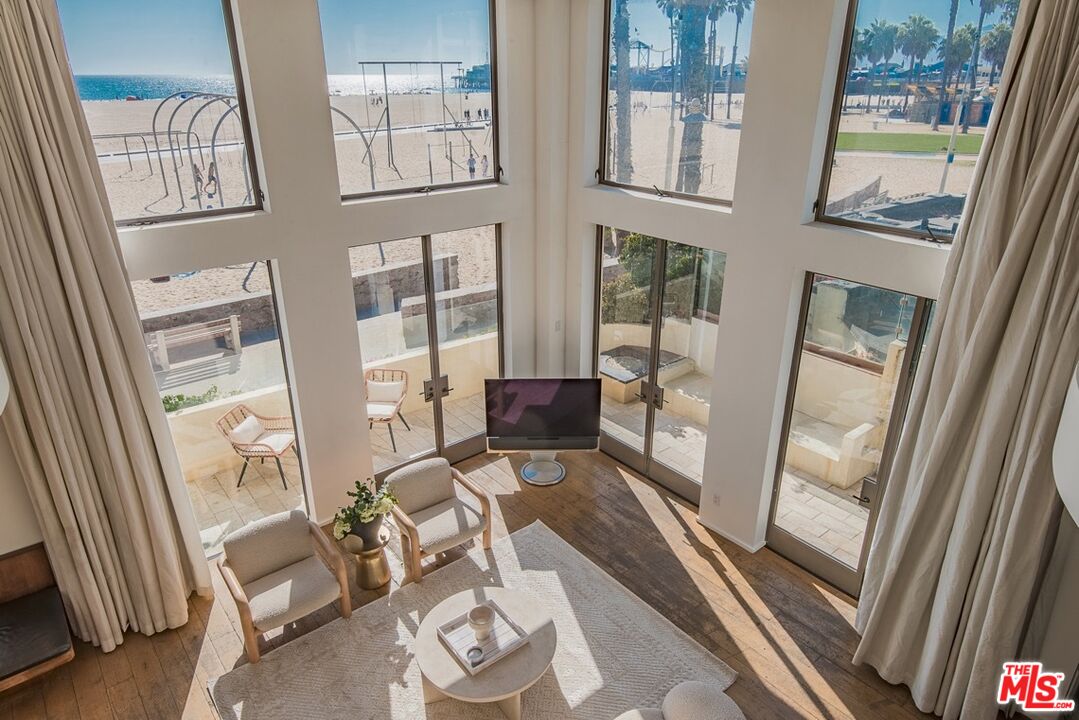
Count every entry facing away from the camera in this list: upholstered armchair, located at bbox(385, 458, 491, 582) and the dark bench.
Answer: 0

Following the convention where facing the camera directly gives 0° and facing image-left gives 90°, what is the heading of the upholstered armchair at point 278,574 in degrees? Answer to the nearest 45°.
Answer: approximately 315°

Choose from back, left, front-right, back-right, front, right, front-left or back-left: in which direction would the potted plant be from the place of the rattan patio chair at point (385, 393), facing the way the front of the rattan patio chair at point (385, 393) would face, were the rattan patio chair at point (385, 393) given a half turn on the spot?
back-right

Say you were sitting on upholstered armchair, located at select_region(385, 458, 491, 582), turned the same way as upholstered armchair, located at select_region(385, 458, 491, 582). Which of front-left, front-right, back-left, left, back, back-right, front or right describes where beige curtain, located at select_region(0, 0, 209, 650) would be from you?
back-right

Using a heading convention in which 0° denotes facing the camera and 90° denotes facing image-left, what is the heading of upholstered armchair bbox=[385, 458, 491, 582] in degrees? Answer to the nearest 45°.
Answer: approximately 315°

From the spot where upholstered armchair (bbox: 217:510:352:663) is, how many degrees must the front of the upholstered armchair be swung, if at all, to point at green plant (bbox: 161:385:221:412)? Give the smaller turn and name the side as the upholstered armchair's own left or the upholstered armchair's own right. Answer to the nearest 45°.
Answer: approximately 135° to the upholstered armchair's own left

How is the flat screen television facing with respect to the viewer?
toward the camera

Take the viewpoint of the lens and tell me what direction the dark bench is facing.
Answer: facing the viewer and to the right of the viewer

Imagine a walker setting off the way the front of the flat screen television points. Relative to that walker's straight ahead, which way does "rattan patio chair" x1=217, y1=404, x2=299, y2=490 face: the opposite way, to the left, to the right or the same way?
to the left

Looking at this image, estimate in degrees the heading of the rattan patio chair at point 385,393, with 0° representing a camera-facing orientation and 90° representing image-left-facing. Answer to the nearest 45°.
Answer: approximately 45°

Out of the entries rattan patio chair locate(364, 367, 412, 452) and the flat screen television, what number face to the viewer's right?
0

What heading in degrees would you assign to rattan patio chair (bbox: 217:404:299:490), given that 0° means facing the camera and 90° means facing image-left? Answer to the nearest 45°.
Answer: approximately 315°
